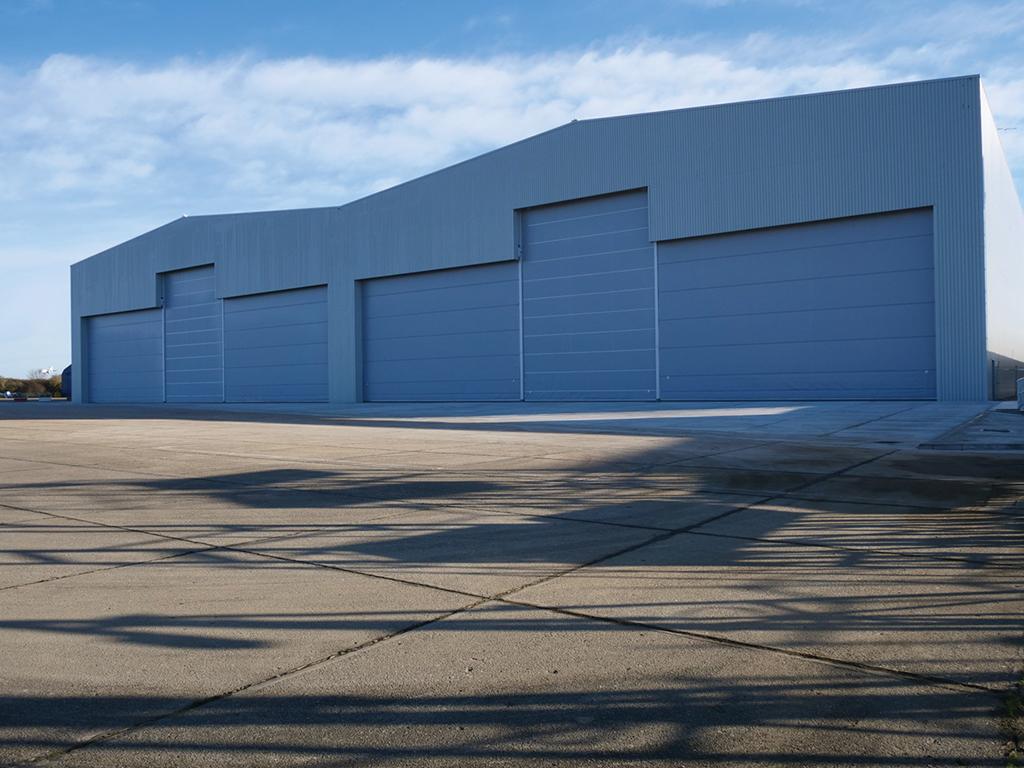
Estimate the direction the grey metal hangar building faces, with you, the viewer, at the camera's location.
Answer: facing the viewer and to the left of the viewer
